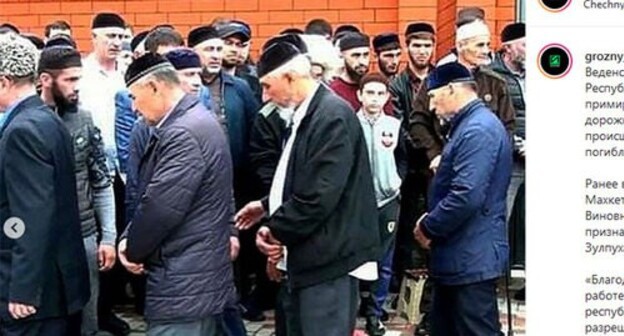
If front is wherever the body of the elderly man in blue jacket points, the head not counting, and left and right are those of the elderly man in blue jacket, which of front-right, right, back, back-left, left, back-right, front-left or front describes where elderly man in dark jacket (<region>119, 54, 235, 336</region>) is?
front-left

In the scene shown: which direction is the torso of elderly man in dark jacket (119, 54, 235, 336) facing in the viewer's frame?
to the viewer's left

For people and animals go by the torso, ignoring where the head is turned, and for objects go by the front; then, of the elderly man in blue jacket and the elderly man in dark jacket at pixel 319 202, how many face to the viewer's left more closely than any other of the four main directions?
2

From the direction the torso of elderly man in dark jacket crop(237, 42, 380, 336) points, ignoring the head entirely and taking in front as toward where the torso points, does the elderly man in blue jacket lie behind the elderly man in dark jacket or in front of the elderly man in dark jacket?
behind

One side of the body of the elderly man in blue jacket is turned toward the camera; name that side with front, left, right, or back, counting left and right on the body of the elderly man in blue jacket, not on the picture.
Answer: left

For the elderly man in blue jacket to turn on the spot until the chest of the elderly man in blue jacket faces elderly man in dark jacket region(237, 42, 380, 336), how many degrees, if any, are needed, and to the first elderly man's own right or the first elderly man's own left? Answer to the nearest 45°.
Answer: approximately 45° to the first elderly man's own left

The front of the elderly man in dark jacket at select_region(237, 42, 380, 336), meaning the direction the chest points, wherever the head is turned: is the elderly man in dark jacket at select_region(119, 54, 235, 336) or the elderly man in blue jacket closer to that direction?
the elderly man in dark jacket

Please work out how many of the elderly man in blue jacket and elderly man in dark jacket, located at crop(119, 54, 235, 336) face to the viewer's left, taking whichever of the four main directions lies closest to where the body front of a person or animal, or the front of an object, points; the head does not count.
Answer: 2

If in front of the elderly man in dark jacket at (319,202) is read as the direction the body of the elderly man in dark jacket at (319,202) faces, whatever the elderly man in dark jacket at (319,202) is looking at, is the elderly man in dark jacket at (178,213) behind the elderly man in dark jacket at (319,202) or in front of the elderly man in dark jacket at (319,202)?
in front

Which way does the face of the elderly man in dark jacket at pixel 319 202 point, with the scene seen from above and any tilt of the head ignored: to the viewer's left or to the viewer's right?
to the viewer's left

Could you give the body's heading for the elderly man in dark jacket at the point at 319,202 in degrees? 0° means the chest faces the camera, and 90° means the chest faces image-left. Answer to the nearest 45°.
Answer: approximately 90°

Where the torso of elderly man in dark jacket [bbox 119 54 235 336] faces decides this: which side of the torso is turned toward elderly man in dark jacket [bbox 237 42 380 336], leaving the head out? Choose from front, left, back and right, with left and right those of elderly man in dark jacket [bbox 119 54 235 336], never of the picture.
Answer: back
